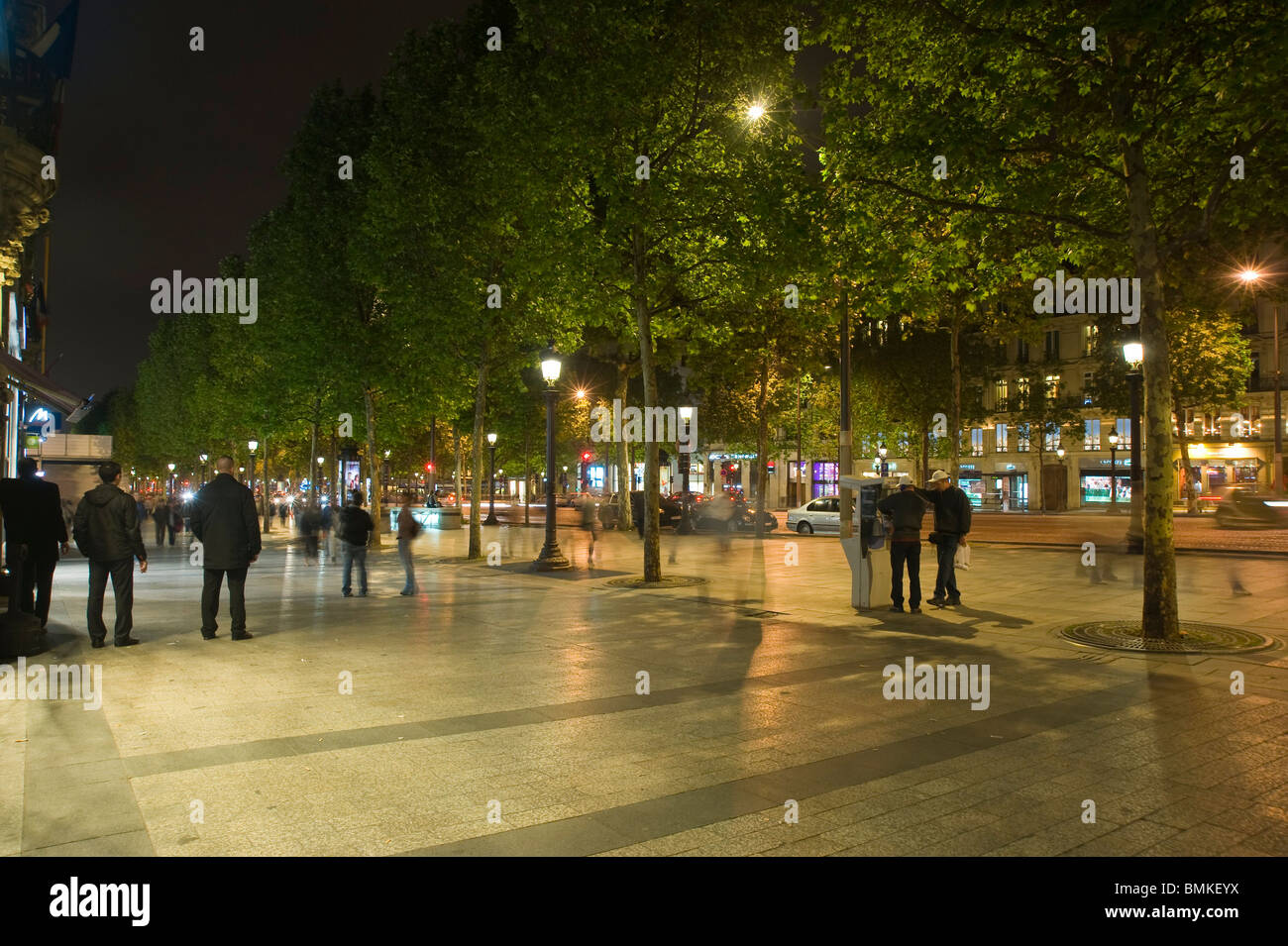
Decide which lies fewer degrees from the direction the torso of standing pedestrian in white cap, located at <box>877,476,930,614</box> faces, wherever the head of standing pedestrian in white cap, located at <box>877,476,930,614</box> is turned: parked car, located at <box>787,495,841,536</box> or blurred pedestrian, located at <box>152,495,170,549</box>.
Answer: the parked car

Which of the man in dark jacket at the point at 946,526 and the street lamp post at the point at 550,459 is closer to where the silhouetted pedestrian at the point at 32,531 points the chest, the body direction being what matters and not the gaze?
the street lamp post

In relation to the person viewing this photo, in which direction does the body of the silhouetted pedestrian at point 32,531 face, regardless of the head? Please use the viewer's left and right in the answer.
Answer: facing away from the viewer

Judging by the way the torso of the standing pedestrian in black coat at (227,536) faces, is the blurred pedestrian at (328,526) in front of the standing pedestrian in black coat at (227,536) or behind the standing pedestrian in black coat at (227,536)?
in front

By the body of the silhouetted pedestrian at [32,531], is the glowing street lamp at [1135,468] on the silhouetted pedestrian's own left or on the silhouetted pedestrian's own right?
on the silhouetted pedestrian's own right

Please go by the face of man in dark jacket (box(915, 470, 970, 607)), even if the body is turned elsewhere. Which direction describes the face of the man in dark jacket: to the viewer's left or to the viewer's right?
to the viewer's left

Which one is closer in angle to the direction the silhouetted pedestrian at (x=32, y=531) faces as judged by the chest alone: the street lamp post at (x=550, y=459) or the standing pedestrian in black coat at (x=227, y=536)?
the street lamp post

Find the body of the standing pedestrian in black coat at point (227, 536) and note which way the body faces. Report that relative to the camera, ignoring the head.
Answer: away from the camera

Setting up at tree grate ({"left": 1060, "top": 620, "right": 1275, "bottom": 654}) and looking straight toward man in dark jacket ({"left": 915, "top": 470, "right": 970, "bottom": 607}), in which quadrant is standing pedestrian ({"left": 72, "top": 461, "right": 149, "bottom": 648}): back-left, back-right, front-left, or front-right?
front-left
